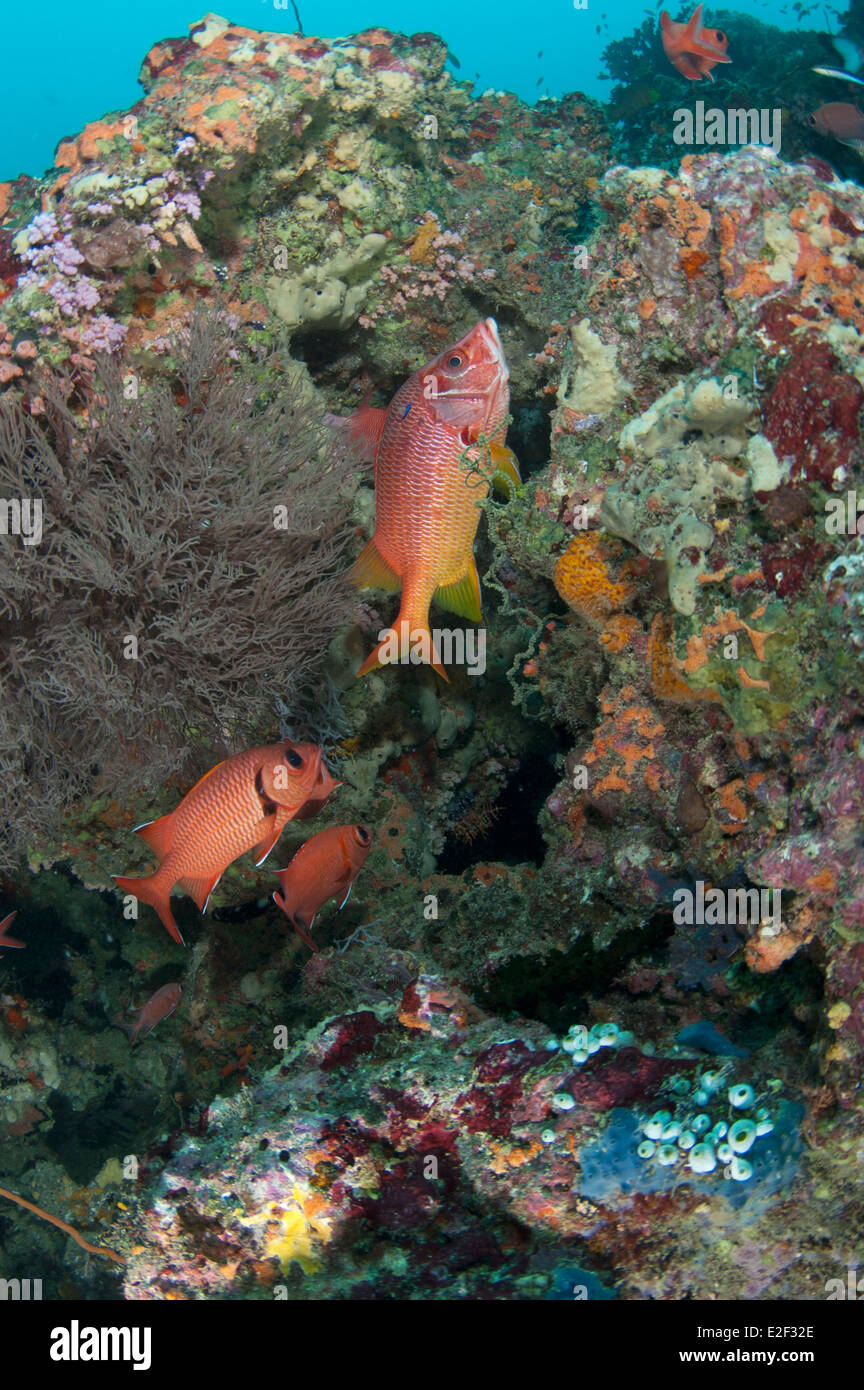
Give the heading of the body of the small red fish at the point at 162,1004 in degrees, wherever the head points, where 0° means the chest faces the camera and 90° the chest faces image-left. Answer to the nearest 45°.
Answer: approximately 270°

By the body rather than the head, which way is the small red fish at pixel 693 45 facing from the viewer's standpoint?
to the viewer's right

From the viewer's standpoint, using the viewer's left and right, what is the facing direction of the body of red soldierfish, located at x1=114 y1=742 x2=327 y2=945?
facing to the right of the viewer

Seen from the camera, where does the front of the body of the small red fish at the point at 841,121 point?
to the viewer's left
